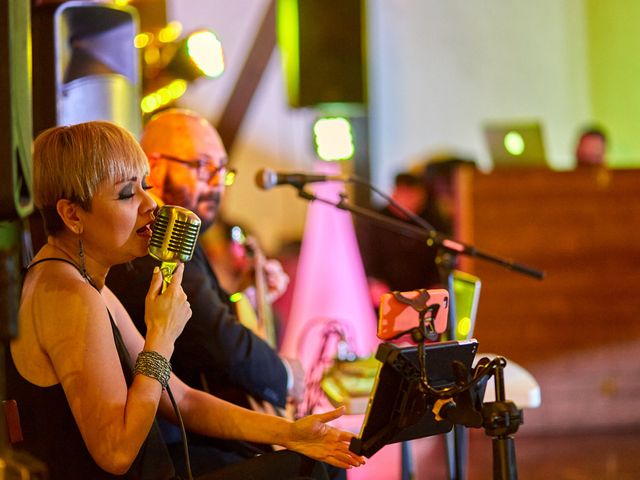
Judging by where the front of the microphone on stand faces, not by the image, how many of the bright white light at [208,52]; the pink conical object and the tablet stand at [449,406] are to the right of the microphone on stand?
2

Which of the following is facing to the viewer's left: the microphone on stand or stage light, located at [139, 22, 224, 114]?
the microphone on stand

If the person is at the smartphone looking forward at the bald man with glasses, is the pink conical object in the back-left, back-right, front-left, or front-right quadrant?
front-right

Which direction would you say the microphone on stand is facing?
to the viewer's left

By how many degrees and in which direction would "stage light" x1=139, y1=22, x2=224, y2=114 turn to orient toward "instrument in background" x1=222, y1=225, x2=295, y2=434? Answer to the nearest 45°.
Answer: approximately 45° to its right

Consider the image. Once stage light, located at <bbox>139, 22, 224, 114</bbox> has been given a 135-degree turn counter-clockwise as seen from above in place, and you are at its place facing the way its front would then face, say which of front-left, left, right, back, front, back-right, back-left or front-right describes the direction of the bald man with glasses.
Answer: back

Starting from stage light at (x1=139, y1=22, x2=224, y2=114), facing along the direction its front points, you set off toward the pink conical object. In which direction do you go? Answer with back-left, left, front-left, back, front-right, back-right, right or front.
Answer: left

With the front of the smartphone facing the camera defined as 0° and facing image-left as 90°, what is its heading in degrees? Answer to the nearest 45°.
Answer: approximately 135°

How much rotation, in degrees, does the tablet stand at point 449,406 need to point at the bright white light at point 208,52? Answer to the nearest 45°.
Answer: approximately 45° to its right

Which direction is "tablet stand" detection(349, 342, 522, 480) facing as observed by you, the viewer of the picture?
facing away from the viewer and to the left of the viewer

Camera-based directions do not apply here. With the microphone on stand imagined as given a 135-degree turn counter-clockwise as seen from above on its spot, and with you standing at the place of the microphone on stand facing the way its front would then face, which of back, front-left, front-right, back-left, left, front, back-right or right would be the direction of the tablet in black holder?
front-right

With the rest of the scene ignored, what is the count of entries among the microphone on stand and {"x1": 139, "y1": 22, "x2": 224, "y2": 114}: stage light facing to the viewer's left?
1

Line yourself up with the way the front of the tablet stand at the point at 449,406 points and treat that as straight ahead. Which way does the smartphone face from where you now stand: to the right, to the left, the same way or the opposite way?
the same way

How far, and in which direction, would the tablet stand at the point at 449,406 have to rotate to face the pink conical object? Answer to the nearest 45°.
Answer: approximately 45° to its right
